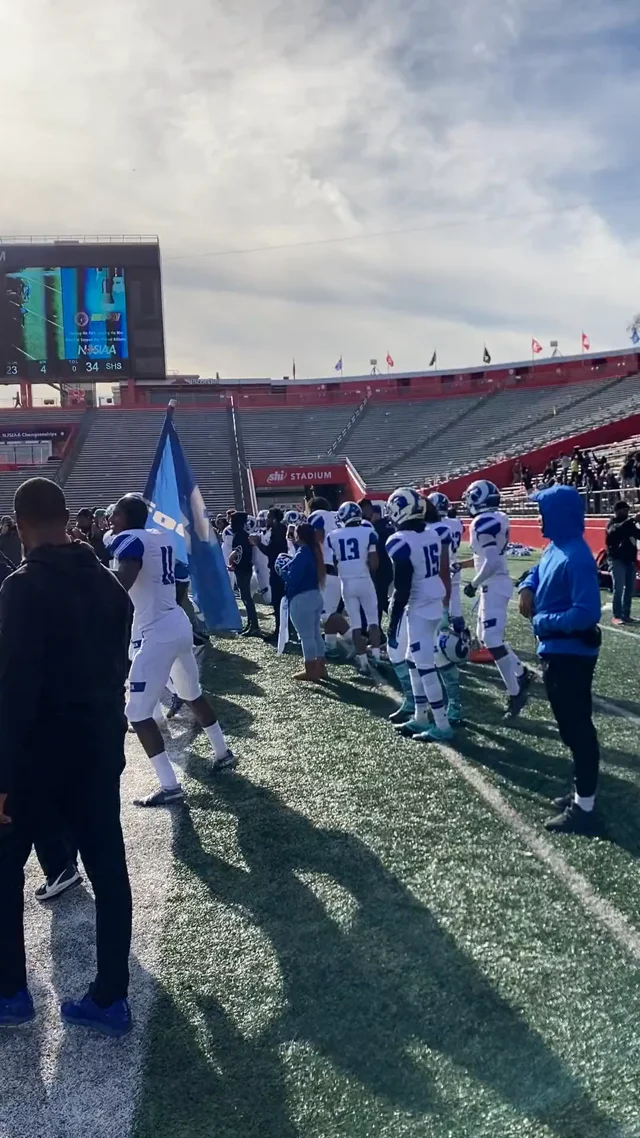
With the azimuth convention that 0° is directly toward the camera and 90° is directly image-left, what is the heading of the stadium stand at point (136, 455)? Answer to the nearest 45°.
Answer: approximately 0°

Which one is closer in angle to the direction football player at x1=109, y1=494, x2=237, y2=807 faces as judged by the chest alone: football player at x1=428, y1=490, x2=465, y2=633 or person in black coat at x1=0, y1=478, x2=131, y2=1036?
the football player

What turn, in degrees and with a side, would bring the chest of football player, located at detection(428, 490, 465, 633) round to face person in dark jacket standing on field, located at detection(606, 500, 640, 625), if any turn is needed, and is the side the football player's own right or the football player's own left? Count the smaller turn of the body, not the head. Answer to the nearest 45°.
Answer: approximately 135° to the football player's own right

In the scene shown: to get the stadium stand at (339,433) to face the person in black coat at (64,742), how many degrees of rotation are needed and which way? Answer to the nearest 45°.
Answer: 0° — it already faces them

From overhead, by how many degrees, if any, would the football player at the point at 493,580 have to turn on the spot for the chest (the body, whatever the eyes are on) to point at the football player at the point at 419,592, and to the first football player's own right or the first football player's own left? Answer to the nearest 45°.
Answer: approximately 45° to the first football player's own left

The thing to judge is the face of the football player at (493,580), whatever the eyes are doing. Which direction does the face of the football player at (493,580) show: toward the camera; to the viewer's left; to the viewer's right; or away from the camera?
to the viewer's left

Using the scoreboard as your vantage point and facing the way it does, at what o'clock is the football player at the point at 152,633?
The football player is roughly at 12 o'clock from the scoreboard.

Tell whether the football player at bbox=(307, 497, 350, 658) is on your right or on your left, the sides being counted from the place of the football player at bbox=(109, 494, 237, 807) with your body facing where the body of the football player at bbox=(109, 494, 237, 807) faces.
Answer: on your right
